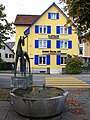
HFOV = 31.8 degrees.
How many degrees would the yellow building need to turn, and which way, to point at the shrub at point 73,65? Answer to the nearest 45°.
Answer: approximately 45° to its left

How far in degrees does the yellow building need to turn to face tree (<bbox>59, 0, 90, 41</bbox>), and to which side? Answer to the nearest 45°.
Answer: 0° — it already faces it

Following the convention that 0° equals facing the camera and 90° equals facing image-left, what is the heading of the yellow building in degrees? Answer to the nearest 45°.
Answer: approximately 0°
